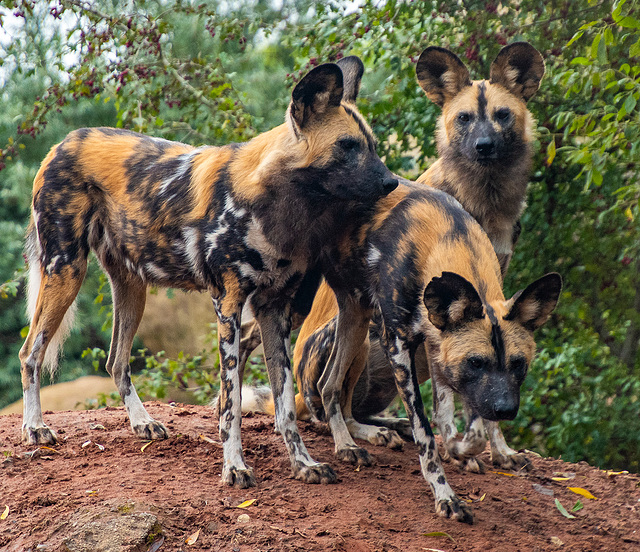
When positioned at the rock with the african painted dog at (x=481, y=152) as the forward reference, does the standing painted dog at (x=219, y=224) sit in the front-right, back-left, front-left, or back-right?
front-left

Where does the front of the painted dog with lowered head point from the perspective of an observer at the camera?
facing the viewer and to the right of the viewer

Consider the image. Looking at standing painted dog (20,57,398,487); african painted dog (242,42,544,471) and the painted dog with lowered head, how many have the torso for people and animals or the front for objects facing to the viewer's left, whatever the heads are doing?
0

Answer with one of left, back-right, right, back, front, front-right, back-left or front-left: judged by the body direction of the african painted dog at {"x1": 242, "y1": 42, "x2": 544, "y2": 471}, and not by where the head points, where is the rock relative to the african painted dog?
right

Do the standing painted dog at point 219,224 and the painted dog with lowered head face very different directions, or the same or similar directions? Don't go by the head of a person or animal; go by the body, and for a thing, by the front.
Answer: same or similar directions

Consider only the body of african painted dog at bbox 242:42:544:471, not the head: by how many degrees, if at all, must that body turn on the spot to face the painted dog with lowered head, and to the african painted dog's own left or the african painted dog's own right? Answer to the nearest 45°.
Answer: approximately 45° to the african painted dog's own right

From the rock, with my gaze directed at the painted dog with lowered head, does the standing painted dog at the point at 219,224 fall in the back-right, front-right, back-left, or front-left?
front-left

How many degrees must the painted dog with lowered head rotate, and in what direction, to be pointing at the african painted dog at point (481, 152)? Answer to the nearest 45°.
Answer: approximately 135° to its left

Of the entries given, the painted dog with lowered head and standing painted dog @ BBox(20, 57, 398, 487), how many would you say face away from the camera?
0

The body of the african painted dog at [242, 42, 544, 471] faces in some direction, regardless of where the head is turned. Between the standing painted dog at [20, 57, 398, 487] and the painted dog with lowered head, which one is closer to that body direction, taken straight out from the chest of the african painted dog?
the painted dog with lowered head

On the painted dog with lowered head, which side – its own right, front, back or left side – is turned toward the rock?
right

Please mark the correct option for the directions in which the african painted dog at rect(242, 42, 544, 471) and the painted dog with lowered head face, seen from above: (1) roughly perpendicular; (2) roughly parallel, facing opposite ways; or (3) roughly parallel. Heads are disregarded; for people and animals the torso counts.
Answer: roughly parallel

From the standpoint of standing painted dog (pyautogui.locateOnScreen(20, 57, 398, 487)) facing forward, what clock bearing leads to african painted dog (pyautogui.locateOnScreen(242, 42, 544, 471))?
The african painted dog is roughly at 10 o'clock from the standing painted dog.
